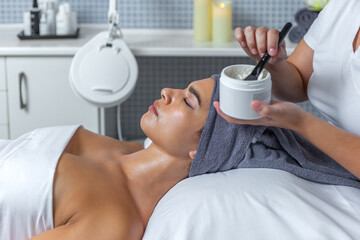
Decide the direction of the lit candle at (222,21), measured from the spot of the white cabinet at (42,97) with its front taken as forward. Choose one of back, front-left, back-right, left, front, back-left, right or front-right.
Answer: left

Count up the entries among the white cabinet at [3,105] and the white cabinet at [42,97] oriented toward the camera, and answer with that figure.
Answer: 2

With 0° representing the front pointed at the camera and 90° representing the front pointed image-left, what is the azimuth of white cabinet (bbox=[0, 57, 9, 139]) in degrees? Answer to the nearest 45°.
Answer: approximately 0°

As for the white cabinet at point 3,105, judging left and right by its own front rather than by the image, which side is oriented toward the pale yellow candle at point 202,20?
left

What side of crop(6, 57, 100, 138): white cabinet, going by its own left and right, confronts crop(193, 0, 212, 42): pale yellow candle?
left

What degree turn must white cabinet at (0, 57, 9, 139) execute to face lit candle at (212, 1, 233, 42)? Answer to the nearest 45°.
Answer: approximately 90° to its left

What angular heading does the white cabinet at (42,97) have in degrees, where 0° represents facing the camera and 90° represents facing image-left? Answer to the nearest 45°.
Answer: approximately 0°
